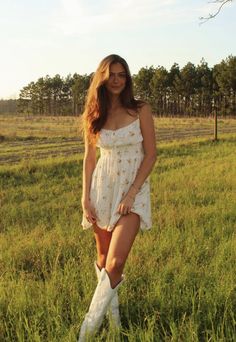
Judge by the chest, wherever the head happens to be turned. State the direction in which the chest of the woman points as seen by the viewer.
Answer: toward the camera

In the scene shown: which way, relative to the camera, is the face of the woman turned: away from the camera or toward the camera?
toward the camera
